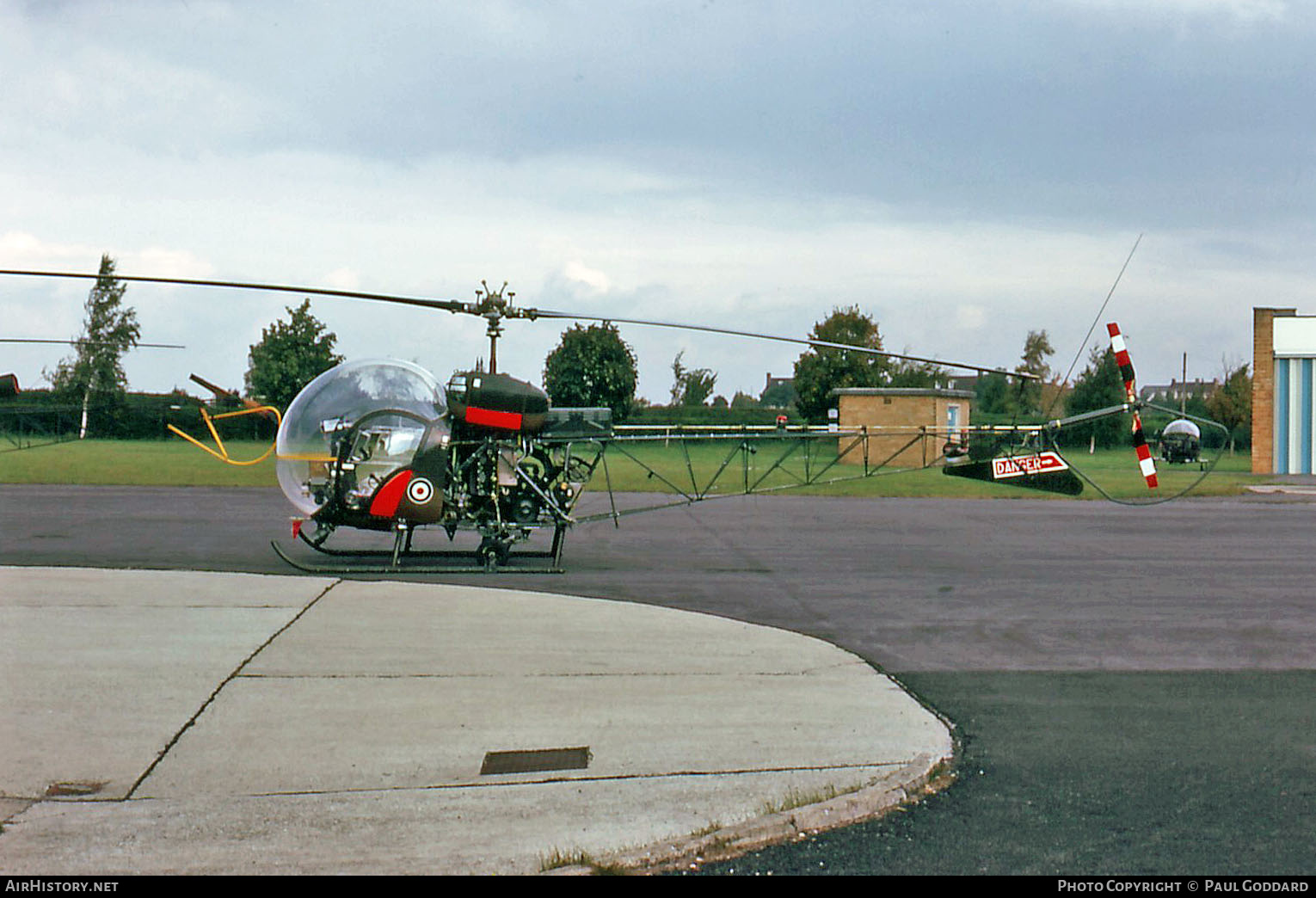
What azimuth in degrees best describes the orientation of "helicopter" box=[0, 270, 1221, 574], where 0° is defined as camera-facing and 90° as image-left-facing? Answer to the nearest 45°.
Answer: approximately 90°

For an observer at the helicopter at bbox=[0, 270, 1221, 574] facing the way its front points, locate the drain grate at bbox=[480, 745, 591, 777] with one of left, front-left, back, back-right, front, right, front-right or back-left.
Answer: left

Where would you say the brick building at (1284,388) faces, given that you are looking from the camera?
facing the viewer

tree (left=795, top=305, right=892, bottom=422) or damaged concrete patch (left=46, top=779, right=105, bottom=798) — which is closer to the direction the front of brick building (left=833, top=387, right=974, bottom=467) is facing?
the damaged concrete patch

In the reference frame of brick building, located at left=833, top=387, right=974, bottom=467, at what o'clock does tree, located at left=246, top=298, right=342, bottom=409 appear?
The tree is roughly at 4 o'clock from the brick building.

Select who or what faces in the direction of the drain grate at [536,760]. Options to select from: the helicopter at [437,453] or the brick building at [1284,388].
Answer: the brick building

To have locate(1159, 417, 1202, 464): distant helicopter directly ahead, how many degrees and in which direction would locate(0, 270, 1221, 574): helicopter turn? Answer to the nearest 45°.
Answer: approximately 180°

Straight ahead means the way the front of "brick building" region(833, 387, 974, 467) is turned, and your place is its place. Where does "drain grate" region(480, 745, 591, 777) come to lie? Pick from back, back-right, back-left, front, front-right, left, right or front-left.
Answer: front-right

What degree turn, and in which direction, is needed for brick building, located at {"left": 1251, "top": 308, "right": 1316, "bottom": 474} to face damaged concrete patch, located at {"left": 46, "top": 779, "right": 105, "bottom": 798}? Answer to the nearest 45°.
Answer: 0° — it already faces it

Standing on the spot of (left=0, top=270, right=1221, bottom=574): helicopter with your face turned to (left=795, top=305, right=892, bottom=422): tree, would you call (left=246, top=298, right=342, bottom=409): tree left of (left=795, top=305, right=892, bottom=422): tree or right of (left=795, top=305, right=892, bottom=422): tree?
left

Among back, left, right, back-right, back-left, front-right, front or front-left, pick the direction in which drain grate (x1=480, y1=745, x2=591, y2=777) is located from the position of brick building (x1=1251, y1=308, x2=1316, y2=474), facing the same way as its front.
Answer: front

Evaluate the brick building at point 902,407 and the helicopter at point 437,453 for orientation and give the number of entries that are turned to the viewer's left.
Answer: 1

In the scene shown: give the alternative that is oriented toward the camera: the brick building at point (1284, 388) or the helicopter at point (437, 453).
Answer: the brick building
